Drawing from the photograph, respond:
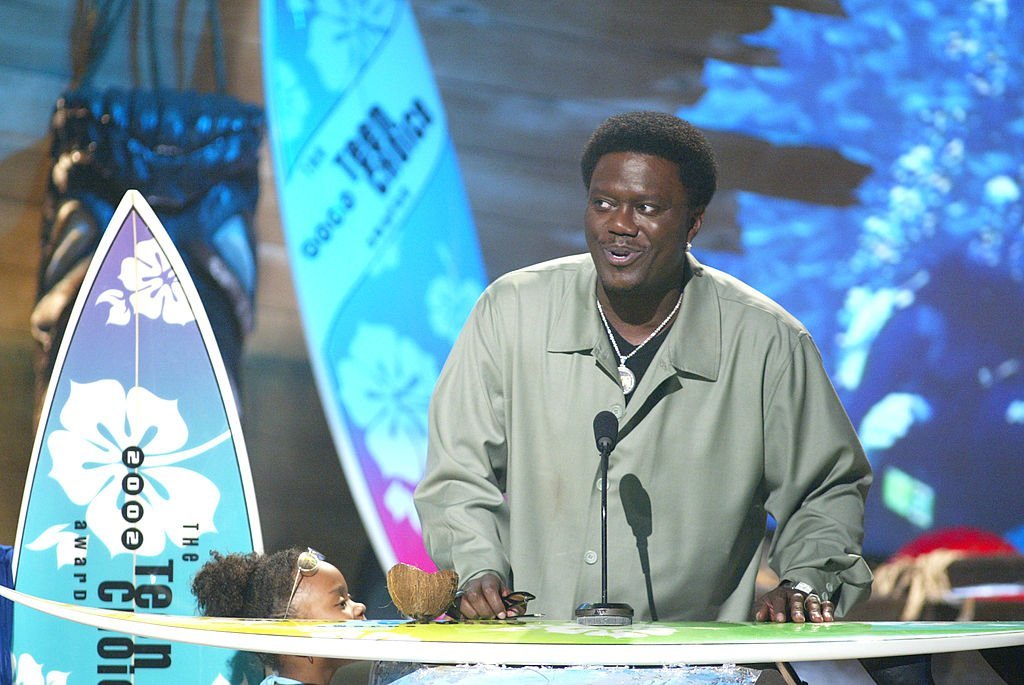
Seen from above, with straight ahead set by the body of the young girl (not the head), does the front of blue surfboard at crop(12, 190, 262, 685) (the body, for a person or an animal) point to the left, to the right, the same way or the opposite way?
to the right

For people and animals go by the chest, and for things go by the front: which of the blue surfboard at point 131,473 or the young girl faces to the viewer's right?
the young girl

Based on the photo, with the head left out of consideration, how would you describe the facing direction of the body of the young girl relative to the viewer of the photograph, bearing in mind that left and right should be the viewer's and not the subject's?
facing to the right of the viewer

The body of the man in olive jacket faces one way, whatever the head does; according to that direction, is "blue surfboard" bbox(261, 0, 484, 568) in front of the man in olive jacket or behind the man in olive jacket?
behind

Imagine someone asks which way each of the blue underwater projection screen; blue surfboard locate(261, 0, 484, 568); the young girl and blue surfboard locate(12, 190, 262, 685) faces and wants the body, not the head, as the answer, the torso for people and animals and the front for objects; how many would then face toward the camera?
3

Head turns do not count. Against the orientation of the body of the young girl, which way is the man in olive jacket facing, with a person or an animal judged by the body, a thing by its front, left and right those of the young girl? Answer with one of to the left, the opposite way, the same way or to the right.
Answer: to the right

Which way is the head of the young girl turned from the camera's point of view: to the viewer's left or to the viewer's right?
to the viewer's right

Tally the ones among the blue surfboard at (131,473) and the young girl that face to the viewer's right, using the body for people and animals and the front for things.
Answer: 1

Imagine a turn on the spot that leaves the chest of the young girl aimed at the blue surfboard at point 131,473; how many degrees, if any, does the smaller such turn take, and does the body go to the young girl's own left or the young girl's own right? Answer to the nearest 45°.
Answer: approximately 135° to the young girl's own left

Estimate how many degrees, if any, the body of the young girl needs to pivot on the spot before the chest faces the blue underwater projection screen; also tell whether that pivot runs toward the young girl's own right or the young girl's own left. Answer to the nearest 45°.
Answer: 0° — they already face it
